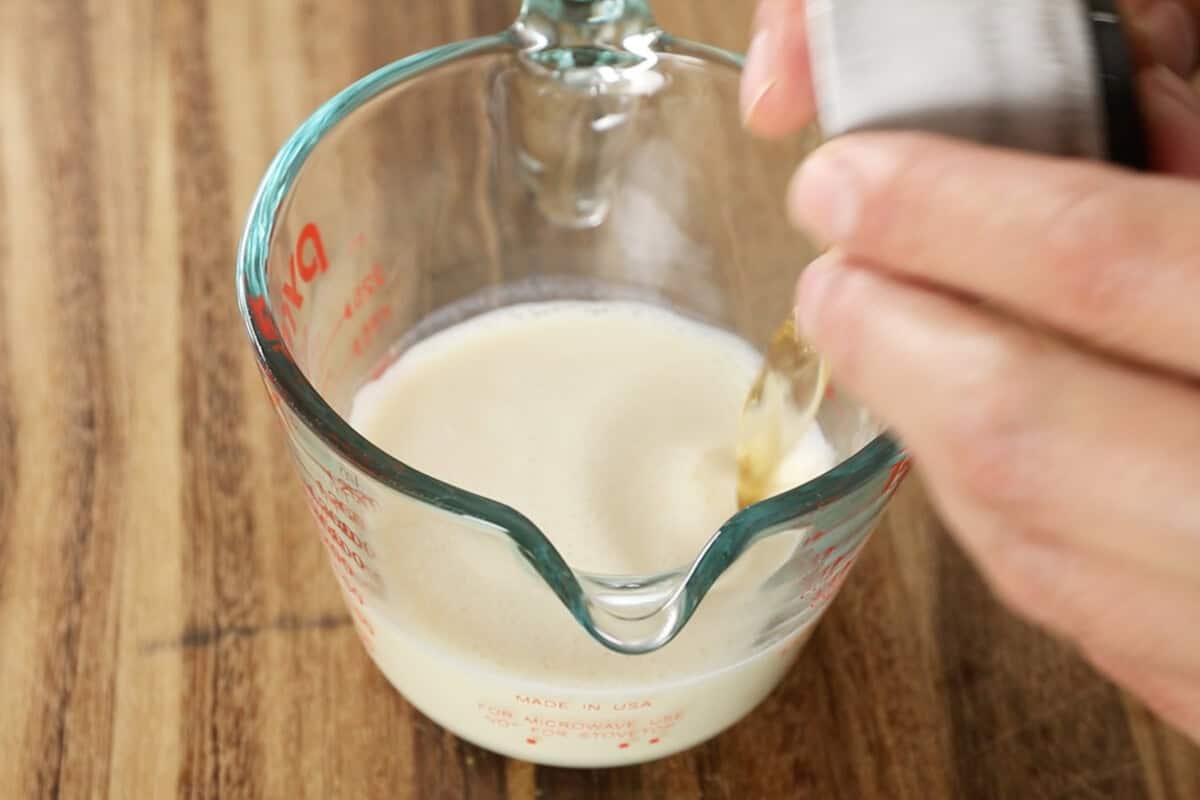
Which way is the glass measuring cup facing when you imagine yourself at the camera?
facing the viewer
